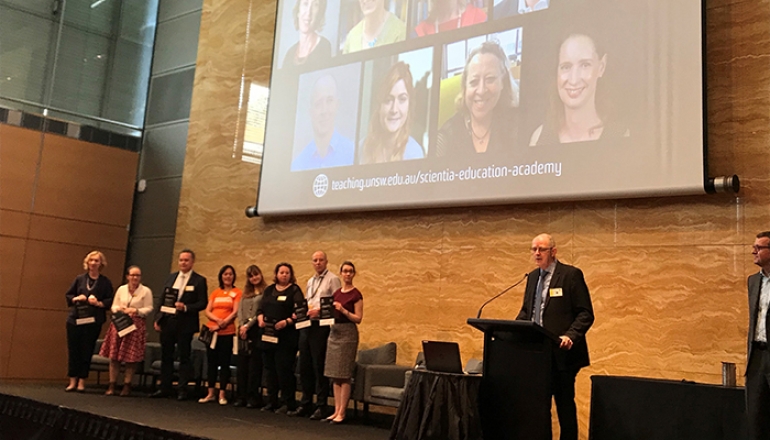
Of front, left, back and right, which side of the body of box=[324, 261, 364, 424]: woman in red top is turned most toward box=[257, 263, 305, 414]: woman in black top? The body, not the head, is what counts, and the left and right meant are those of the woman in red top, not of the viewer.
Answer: right

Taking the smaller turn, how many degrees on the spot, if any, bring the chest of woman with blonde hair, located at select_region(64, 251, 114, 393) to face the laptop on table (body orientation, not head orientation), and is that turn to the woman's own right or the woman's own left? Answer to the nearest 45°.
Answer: approximately 45° to the woman's own left

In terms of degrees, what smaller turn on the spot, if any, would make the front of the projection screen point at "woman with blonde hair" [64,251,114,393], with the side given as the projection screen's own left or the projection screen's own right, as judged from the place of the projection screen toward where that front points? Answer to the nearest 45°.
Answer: approximately 45° to the projection screen's own right

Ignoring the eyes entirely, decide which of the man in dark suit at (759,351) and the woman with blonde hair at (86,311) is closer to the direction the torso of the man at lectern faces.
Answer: the woman with blonde hair

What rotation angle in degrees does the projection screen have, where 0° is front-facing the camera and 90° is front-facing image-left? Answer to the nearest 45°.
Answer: approximately 45°
